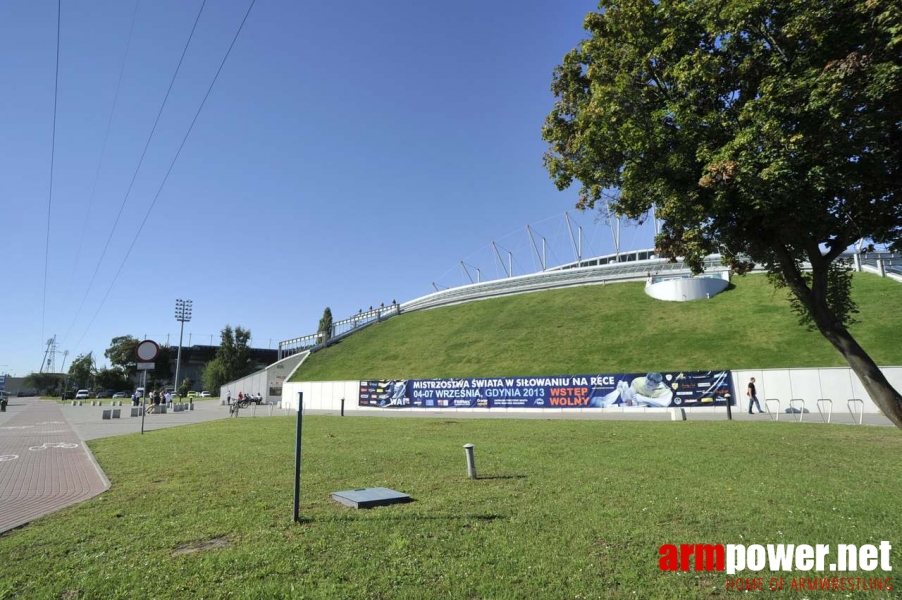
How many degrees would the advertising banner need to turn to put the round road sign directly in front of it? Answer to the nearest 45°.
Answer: approximately 45° to its right

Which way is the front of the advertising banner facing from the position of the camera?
facing the viewer

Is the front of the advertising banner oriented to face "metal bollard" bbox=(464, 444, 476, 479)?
yes
